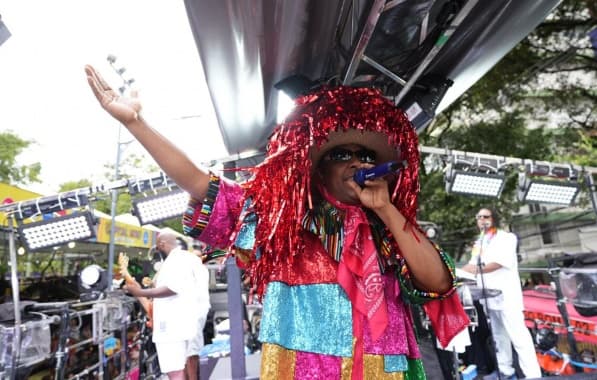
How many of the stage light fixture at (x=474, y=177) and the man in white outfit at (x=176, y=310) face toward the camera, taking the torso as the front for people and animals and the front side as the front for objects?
1

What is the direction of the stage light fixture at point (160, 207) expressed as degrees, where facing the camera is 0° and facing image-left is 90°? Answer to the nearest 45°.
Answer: approximately 315°

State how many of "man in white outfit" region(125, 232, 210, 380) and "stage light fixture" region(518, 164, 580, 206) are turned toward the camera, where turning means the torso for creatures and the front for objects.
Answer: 1

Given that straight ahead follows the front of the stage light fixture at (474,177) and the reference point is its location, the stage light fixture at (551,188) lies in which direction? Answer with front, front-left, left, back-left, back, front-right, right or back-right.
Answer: back-left
